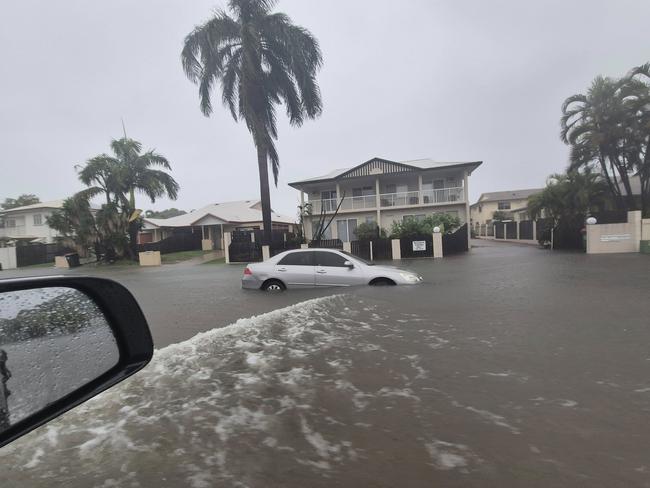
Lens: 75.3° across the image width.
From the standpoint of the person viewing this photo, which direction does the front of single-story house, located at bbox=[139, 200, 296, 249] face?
facing the viewer

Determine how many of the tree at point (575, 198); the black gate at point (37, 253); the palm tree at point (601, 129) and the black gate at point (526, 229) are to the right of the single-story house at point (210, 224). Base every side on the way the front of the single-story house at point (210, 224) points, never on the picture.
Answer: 1

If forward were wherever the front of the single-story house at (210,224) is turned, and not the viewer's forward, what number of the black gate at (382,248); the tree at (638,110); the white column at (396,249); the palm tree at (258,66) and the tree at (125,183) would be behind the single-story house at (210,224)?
0

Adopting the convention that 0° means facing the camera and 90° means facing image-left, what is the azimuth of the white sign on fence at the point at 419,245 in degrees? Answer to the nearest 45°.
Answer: approximately 0°

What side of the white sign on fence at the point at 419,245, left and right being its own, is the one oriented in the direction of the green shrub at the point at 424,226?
back

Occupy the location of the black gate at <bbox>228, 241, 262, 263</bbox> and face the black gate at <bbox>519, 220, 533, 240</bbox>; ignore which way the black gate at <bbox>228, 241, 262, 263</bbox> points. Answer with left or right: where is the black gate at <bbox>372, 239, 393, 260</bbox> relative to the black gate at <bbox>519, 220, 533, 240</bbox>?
right

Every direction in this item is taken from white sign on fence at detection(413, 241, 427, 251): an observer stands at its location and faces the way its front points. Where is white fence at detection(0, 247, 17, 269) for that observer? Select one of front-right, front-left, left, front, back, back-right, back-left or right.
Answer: right

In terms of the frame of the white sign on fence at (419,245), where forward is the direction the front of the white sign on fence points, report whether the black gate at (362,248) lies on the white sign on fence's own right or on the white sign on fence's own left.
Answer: on the white sign on fence's own right

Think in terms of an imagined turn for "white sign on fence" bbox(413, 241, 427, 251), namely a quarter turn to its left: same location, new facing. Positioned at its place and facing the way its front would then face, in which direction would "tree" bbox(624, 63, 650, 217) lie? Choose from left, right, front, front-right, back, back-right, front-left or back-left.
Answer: front

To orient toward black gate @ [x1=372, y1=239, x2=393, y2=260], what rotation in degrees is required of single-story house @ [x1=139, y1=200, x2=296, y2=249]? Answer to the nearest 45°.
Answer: approximately 45° to its left

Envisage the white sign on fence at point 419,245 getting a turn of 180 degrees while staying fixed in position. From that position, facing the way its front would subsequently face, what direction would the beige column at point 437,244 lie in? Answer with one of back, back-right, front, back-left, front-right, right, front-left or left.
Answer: right

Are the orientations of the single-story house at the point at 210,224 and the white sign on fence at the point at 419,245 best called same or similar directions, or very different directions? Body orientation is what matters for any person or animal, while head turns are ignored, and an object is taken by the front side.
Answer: same or similar directions

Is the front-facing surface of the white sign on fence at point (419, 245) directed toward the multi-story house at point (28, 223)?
no

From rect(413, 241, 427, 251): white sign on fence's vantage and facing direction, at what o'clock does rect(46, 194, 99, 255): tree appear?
The tree is roughly at 3 o'clock from the white sign on fence.

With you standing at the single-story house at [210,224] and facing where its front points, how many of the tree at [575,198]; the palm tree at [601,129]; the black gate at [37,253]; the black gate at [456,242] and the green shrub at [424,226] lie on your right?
1

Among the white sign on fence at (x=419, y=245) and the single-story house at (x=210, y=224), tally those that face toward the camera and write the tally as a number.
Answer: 2

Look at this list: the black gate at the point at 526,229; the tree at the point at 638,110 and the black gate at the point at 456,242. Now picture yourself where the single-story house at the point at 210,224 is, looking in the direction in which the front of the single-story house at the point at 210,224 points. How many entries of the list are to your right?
0
